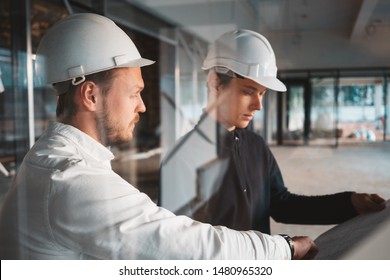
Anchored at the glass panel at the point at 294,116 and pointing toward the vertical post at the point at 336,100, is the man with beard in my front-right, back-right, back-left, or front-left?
back-right

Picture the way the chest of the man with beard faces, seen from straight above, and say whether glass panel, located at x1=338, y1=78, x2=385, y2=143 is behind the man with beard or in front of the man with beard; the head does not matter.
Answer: in front

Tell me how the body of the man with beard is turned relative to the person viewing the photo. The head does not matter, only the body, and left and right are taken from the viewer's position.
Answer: facing to the right of the viewer

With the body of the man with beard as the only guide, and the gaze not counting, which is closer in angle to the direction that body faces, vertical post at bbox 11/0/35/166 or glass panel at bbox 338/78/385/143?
the glass panel

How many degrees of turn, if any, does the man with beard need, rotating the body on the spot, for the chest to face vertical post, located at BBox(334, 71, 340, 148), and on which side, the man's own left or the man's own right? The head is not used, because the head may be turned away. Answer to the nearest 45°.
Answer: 0° — they already face it

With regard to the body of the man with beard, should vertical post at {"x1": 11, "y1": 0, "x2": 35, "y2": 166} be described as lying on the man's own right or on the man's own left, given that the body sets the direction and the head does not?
on the man's own left

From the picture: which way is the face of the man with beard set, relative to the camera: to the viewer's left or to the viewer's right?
to the viewer's right
